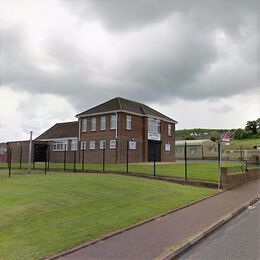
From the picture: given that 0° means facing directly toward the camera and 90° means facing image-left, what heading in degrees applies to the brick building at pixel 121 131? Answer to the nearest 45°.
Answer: approximately 315°
